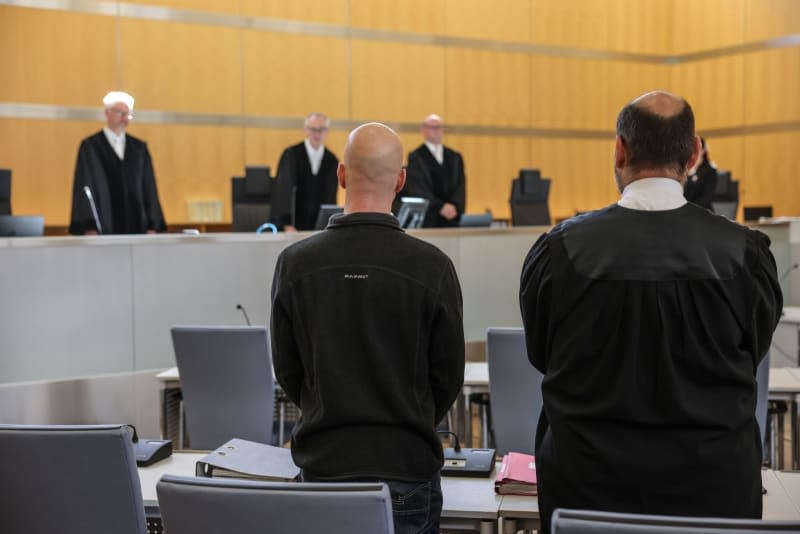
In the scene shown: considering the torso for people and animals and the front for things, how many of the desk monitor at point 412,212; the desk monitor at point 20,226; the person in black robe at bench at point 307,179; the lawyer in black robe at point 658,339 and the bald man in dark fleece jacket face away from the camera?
4

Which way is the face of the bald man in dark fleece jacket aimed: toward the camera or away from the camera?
away from the camera

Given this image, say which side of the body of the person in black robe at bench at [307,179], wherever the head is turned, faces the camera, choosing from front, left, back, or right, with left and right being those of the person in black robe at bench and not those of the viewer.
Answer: front

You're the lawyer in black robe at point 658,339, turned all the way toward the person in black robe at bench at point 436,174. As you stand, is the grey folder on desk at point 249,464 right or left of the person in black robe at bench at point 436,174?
left

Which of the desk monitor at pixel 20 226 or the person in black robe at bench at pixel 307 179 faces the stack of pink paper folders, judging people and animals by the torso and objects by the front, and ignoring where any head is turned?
the person in black robe at bench

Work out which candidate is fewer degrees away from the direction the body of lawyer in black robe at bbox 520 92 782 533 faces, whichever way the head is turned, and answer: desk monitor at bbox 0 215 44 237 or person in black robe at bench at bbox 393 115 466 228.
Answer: the person in black robe at bench

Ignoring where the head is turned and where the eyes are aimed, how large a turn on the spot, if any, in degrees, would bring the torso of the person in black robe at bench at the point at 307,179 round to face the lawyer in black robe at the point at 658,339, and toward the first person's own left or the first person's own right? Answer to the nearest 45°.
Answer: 0° — they already face them

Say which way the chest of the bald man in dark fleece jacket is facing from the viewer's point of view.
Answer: away from the camera

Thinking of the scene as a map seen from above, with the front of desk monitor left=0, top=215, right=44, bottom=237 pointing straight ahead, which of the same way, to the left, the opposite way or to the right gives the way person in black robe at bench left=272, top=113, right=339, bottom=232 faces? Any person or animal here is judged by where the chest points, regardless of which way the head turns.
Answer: the opposite way

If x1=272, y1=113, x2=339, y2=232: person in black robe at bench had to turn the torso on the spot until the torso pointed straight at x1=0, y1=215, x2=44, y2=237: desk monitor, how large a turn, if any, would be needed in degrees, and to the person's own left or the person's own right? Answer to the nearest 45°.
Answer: approximately 45° to the person's own right

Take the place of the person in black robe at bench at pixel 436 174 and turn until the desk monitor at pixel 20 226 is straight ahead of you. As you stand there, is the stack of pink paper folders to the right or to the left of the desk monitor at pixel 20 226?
left

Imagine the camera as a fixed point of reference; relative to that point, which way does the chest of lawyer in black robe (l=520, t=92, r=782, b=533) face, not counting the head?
away from the camera

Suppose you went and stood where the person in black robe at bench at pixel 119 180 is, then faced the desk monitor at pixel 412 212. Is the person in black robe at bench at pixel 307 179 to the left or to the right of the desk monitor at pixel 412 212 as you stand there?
left

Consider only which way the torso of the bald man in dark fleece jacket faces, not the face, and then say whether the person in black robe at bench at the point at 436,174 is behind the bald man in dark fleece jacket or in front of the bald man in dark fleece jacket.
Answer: in front

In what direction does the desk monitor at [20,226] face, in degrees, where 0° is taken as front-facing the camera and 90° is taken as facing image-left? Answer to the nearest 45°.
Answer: approximately 180°

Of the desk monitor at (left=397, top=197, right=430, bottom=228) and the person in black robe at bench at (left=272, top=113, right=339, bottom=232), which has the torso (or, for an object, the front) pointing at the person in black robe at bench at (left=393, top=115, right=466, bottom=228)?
the desk monitor

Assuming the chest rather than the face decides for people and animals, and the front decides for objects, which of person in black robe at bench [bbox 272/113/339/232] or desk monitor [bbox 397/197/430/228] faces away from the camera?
the desk monitor
